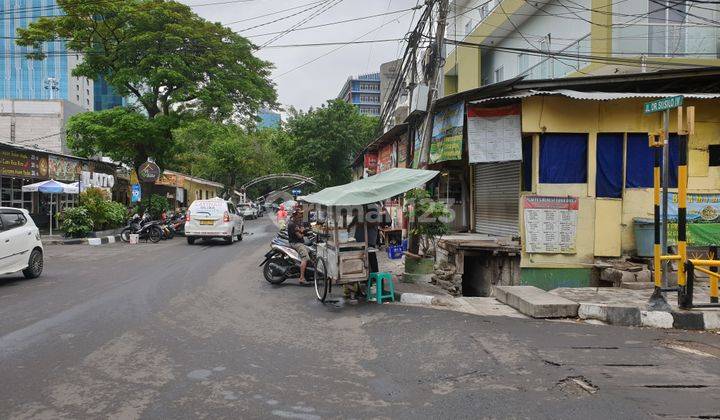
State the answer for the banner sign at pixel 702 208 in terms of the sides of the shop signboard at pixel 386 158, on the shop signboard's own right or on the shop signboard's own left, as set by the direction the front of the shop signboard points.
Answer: on the shop signboard's own left

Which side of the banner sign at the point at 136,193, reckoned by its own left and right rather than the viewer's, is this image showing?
front

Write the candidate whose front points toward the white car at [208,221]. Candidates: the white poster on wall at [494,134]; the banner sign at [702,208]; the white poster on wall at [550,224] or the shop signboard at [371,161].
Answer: the shop signboard

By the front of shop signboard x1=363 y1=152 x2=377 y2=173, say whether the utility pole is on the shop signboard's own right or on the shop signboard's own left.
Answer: on the shop signboard's own left

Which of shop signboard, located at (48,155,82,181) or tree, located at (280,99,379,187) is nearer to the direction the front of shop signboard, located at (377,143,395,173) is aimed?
the shop signboard

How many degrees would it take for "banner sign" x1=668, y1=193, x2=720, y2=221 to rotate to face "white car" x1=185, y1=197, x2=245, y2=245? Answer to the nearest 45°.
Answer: approximately 90° to its right

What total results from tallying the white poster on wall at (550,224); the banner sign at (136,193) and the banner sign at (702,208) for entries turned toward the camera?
3

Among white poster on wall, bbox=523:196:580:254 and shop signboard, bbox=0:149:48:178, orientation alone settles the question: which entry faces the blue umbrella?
the shop signboard

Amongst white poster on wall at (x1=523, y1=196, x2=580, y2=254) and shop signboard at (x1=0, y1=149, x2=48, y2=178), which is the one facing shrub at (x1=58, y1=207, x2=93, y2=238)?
the shop signboard

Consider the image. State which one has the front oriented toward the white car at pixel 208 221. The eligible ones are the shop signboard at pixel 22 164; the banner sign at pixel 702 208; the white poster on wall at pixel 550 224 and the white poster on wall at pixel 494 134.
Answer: the shop signboard

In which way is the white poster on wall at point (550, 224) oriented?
toward the camera

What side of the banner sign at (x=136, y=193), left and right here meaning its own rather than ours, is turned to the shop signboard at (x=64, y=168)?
right

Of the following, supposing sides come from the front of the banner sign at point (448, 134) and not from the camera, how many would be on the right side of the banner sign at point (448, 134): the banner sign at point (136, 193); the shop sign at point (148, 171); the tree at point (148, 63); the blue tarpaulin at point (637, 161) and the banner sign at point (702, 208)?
3

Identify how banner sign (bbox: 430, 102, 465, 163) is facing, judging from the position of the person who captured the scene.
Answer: facing the viewer and to the left of the viewer
